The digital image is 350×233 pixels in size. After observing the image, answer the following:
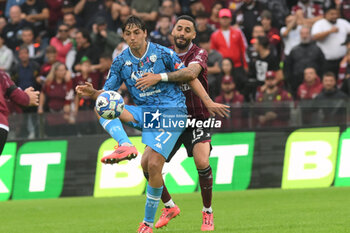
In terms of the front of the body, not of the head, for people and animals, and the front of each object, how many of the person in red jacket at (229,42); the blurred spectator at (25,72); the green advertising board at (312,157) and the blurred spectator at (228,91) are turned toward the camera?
4

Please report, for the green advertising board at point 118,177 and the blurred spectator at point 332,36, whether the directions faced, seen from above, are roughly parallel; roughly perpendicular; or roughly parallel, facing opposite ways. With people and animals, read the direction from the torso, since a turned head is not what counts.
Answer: roughly parallel

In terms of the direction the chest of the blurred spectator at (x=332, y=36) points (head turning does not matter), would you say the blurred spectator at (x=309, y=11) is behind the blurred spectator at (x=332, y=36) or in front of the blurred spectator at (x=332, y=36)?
behind

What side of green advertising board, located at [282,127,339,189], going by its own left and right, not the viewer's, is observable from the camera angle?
front

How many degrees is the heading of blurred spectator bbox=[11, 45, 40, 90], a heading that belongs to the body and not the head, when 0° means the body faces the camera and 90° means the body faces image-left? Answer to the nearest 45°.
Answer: approximately 0°

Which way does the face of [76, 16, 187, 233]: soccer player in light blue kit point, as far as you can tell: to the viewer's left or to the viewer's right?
to the viewer's left

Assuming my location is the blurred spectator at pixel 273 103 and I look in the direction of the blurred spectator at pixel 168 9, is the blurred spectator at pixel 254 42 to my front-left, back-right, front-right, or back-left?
front-right

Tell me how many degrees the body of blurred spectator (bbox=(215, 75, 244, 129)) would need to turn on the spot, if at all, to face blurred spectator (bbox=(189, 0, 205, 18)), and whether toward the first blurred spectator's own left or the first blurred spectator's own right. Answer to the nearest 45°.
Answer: approximately 180°

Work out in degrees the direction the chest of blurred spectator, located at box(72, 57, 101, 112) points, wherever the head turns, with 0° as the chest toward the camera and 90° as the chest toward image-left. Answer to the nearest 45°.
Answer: approximately 0°

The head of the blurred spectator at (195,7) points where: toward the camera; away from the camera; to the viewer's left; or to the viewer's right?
toward the camera

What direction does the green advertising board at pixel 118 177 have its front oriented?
toward the camera
